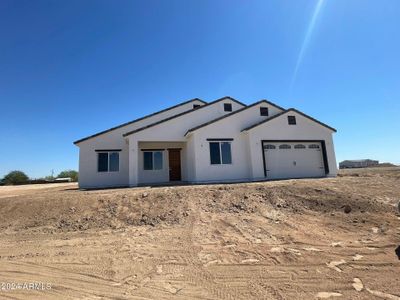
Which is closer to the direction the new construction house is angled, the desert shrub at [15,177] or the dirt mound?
the dirt mound

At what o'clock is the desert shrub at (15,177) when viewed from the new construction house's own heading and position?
The desert shrub is roughly at 4 o'clock from the new construction house.

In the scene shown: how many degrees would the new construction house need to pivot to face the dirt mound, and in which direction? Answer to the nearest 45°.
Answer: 0° — it already faces it

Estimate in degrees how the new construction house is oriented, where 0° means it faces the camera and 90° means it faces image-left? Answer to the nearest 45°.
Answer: approximately 0°
